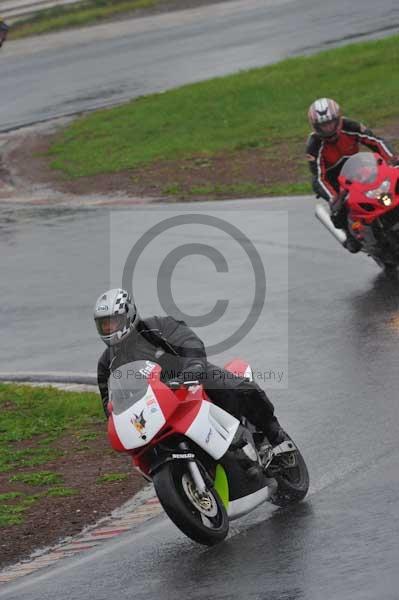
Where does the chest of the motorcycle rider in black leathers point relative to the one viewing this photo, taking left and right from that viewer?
facing the viewer and to the left of the viewer

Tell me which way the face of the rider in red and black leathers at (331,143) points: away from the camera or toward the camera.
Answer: toward the camera

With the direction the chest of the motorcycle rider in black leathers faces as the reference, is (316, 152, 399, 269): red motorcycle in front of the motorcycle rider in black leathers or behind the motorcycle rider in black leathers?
behind

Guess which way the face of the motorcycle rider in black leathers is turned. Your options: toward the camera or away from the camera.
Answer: toward the camera

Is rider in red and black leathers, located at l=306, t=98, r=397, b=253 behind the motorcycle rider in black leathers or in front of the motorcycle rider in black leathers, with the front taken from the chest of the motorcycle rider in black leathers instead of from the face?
behind
